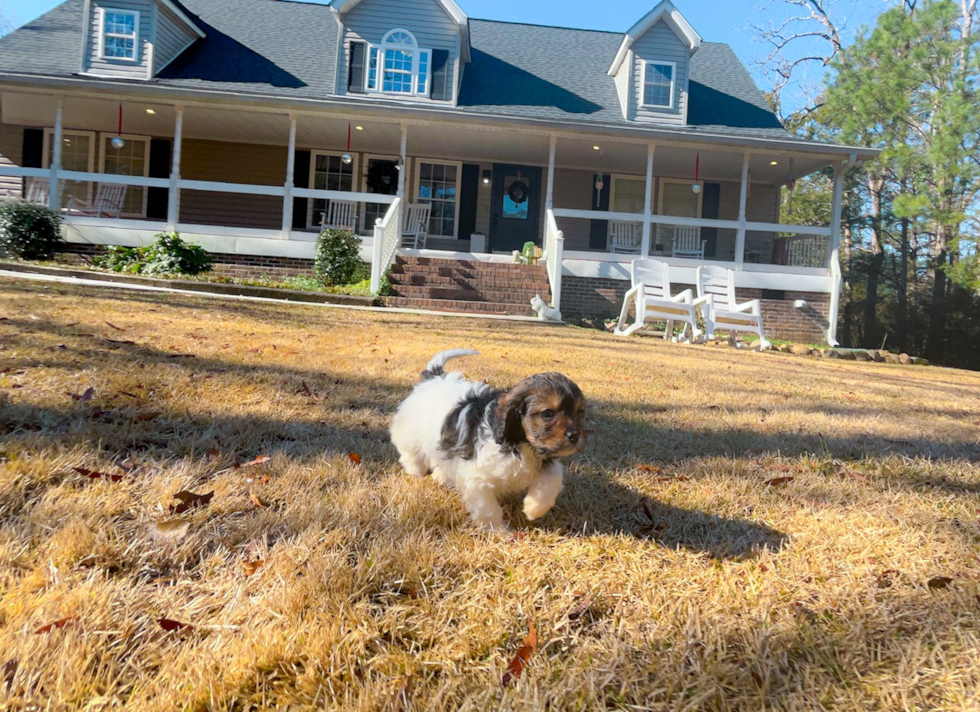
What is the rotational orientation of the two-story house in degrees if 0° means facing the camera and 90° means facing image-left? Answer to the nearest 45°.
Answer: approximately 0°

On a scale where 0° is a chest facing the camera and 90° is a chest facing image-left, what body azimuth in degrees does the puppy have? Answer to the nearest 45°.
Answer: approximately 315°

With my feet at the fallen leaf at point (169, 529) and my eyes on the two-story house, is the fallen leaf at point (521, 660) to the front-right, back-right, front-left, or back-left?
back-right

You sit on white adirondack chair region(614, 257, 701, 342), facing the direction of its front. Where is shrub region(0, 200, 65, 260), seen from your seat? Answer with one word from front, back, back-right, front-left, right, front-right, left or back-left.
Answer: back-right

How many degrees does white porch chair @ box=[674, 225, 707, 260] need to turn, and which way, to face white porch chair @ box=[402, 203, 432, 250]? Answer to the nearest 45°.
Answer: approximately 90° to its right

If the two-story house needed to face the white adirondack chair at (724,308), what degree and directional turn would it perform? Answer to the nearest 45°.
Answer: approximately 45° to its left

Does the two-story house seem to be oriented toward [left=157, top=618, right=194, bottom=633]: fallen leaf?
yes

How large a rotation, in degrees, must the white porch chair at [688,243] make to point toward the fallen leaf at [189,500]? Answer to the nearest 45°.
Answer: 0° — it already faces it

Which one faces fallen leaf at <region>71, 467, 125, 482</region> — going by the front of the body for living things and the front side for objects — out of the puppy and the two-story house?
the two-story house

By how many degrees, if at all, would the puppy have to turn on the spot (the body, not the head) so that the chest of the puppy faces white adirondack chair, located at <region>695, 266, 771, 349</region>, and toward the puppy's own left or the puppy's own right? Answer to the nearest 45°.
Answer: approximately 135° to the puppy's own left
